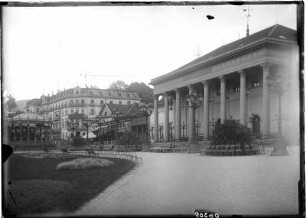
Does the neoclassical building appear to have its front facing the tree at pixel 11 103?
no

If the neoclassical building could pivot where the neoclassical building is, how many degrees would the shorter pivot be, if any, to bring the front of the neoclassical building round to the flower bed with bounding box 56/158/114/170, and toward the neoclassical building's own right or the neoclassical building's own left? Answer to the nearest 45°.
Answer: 0° — it already faces it

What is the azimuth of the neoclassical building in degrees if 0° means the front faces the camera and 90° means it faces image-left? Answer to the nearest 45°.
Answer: approximately 45°
